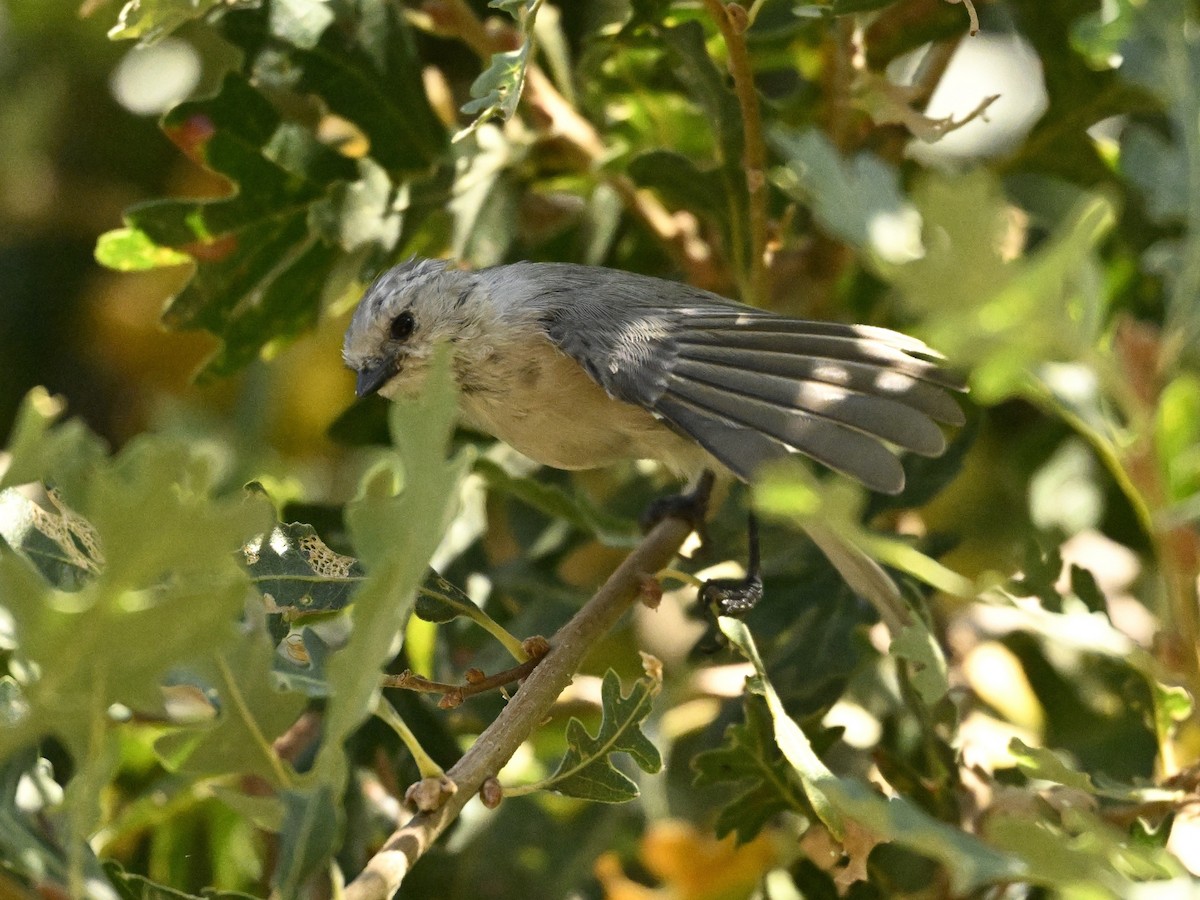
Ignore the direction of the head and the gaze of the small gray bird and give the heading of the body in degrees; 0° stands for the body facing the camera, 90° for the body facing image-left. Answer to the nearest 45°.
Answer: approximately 90°
